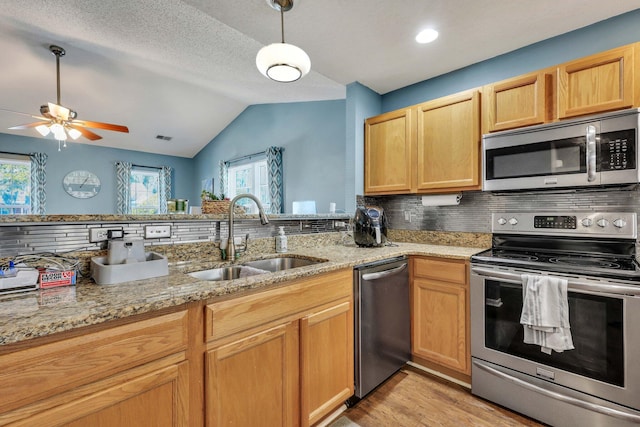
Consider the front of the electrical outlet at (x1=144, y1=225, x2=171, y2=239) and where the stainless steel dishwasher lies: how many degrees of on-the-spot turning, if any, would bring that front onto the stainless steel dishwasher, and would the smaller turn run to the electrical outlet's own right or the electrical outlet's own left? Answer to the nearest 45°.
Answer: approximately 90° to the electrical outlet's own left

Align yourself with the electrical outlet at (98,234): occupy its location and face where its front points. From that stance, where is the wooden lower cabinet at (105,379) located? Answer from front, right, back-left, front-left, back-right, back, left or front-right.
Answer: front

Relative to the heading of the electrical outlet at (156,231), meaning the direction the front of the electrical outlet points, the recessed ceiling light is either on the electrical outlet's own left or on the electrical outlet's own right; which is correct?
on the electrical outlet's own left

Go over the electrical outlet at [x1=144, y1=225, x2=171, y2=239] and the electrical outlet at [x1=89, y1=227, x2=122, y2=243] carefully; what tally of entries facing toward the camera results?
2

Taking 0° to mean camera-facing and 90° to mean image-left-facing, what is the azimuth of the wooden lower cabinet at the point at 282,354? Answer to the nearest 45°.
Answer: approximately 315°

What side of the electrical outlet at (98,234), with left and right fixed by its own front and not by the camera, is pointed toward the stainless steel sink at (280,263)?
left

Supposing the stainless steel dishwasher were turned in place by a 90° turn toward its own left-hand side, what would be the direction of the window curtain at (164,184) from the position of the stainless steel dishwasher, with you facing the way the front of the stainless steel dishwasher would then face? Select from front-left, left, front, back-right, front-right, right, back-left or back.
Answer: left

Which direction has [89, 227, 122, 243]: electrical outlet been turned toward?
toward the camera

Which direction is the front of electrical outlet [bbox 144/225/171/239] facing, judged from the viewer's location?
facing the viewer

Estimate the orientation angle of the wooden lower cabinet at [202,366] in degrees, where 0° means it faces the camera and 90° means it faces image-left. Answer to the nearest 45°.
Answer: approximately 315°

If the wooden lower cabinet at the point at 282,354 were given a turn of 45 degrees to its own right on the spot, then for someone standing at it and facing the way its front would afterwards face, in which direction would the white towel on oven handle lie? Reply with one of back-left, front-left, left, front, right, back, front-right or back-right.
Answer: left

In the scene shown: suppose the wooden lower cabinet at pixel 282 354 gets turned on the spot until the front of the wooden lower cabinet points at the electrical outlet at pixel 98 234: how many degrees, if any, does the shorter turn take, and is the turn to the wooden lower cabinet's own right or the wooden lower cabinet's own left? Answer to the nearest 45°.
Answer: approximately 135° to the wooden lower cabinet's own right

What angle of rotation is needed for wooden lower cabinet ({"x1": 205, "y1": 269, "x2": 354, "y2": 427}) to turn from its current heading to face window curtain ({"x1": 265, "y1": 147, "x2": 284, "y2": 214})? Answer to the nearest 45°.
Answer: approximately 135° to its left

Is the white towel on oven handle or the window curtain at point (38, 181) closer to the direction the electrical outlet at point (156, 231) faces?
the white towel on oven handle

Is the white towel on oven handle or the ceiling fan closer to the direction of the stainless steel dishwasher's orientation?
the white towel on oven handle

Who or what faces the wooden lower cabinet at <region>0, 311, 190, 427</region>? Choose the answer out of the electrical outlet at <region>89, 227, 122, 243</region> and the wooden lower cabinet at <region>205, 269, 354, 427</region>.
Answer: the electrical outlet

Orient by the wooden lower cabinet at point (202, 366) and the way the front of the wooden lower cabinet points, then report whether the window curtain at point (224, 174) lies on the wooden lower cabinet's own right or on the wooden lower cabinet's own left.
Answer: on the wooden lower cabinet's own left
